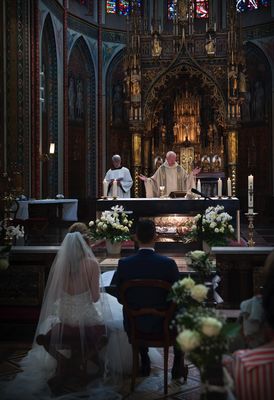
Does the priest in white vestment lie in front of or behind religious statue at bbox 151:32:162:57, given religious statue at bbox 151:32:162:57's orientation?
in front

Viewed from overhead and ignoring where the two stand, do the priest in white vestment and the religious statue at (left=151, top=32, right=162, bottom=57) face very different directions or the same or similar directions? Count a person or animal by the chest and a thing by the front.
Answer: same or similar directions

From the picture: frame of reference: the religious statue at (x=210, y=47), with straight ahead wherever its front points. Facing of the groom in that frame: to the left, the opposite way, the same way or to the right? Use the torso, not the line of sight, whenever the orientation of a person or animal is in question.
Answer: the opposite way

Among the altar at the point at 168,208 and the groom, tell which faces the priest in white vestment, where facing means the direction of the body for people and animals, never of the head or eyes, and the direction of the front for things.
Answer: the groom

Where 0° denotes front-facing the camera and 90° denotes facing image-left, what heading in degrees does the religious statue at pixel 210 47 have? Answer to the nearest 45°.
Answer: approximately 0°

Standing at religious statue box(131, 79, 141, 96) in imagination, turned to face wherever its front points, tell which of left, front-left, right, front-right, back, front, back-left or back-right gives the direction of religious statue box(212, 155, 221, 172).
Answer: left

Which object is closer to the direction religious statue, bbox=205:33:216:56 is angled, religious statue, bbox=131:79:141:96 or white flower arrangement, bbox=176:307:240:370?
the white flower arrangement

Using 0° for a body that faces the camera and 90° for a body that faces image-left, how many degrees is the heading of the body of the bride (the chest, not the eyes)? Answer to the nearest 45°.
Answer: approximately 180°

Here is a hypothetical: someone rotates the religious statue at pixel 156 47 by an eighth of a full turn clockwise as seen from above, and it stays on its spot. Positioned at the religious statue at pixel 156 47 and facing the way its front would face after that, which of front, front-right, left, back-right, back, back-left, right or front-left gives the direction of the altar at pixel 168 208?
front-left

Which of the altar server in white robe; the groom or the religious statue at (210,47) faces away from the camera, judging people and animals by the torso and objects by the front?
the groom

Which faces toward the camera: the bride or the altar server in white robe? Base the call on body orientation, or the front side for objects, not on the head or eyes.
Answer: the altar server in white robe

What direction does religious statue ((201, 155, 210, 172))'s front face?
toward the camera

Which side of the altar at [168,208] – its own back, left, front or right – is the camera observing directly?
front

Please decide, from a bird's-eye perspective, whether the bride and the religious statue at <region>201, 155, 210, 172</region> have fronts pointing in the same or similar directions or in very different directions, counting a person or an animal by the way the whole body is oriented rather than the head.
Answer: very different directions

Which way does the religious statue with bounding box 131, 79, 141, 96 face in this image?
toward the camera

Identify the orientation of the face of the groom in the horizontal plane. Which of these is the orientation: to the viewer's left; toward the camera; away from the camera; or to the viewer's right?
away from the camera

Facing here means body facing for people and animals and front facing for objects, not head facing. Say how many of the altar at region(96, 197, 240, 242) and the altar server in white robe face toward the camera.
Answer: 2
